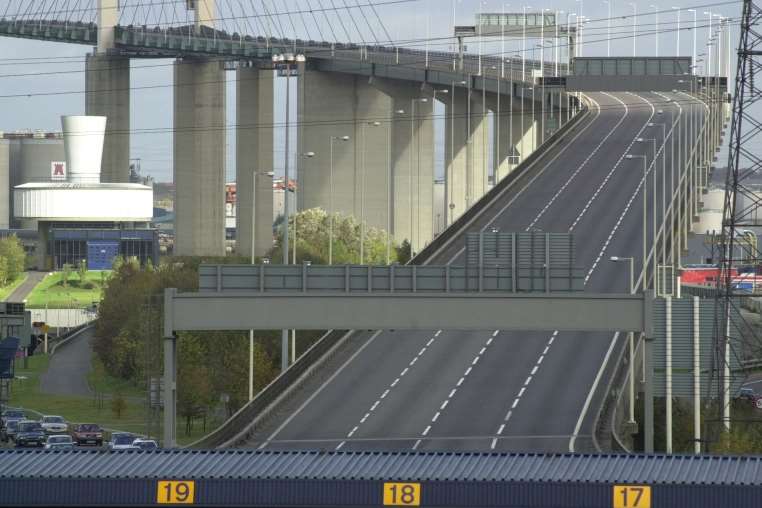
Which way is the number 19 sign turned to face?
toward the camera

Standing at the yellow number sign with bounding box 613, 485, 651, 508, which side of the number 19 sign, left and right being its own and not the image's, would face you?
left

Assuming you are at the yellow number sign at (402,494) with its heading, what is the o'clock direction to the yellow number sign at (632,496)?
the yellow number sign at (632,496) is roughly at 9 o'clock from the yellow number sign at (402,494).

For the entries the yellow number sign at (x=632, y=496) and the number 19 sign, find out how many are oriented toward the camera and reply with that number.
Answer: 2

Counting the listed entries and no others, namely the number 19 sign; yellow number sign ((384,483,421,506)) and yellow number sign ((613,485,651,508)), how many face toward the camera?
3

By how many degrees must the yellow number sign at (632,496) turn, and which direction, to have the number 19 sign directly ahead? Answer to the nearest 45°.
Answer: approximately 90° to its right

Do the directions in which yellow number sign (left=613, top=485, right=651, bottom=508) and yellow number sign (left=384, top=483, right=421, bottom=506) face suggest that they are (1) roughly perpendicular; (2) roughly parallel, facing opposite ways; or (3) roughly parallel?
roughly parallel

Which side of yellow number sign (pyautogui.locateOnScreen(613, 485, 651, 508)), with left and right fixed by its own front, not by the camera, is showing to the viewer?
front

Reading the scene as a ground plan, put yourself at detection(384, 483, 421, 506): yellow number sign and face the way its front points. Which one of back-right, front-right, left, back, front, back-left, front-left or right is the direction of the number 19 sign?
right

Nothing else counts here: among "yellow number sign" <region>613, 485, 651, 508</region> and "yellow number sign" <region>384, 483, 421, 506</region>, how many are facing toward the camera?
2

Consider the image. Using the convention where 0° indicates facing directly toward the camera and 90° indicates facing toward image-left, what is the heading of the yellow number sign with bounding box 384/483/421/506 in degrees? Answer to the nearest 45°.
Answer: approximately 0°

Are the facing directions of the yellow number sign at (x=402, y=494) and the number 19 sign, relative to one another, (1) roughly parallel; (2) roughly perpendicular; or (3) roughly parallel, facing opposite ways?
roughly parallel

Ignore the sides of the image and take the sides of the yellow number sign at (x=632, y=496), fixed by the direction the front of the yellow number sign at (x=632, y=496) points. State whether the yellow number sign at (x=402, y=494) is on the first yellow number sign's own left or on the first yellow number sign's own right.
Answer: on the first yellow number sign's own right
